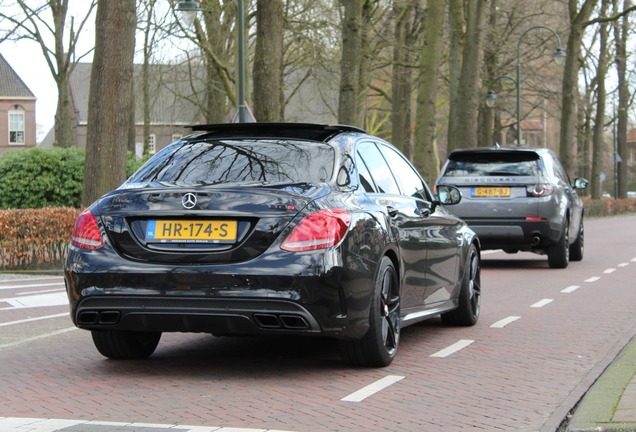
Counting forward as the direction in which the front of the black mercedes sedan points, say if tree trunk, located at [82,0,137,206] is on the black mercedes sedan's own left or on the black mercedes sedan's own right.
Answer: on the black mercedes sedan's own left

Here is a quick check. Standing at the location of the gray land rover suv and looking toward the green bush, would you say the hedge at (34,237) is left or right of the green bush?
left

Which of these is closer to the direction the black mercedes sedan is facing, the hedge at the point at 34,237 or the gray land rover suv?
the gray land rover suv

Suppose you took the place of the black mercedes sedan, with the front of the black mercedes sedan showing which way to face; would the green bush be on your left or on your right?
on your left

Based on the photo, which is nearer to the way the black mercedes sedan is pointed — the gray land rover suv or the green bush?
the gray land rover suv

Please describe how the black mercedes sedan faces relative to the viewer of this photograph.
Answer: facing away from the viewer and to the right of the viewer

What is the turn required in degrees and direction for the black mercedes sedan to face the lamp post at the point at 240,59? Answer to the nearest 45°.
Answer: approximately 45° to its left

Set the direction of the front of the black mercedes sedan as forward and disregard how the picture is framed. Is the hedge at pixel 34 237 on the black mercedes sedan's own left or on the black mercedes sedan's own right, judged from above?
on the black mercedes sedan's own left

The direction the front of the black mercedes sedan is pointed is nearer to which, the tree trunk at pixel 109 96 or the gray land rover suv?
the gray land rover suv
